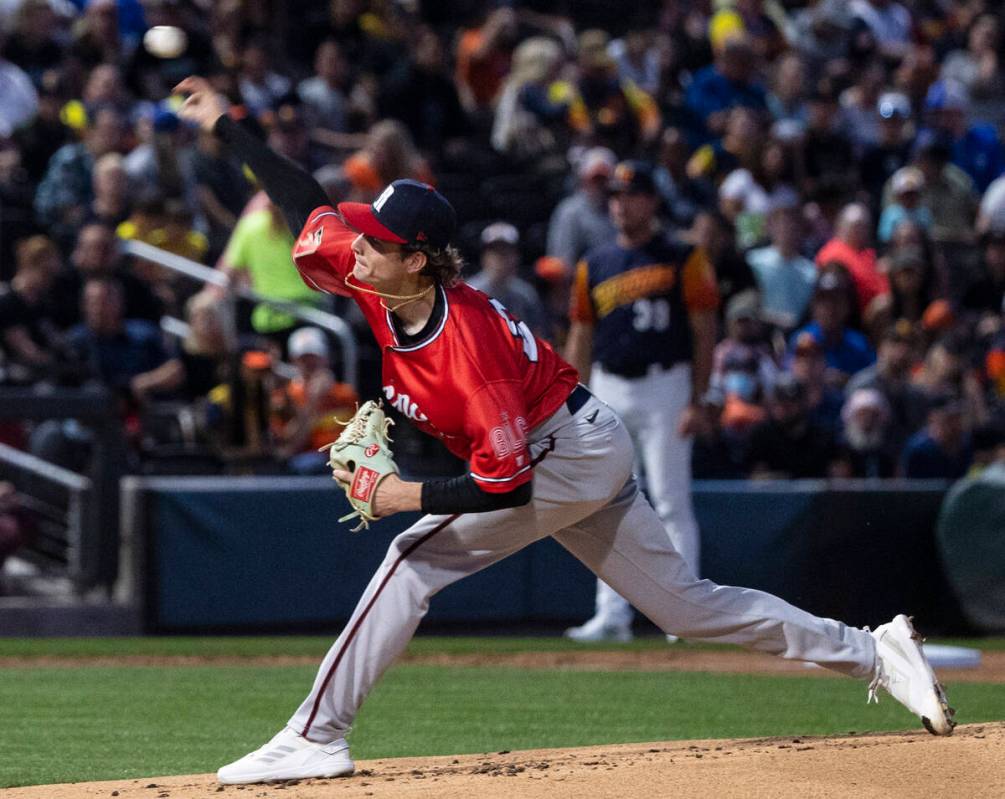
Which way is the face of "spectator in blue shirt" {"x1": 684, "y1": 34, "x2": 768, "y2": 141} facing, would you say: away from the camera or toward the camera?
toward the camera

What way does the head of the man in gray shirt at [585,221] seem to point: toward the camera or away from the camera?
toward the camera

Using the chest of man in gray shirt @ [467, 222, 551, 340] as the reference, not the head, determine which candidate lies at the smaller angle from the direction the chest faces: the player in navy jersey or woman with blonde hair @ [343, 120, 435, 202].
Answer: the player in navy jersey

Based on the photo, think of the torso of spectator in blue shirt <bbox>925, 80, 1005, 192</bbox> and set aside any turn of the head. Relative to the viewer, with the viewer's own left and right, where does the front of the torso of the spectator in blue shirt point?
facing the viewer and to the left of the viewer

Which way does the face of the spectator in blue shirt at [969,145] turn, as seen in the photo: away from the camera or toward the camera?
toward the camera

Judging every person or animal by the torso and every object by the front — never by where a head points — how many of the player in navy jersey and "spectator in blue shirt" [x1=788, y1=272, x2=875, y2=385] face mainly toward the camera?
2

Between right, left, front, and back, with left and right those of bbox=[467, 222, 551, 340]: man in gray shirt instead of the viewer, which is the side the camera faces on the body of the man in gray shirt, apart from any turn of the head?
front

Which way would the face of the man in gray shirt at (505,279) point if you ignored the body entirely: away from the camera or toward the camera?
toward the camera

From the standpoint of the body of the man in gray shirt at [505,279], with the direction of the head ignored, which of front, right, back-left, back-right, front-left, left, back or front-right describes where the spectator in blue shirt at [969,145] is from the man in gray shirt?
back-left

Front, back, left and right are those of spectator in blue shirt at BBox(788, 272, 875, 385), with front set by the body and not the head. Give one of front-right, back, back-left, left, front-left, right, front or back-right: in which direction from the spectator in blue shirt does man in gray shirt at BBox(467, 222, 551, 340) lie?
front-right

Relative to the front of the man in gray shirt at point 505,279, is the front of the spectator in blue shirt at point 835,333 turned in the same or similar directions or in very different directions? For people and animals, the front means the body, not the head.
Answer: same or similar directions

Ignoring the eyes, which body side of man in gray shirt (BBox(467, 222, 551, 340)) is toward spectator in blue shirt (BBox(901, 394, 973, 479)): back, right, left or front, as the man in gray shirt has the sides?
left

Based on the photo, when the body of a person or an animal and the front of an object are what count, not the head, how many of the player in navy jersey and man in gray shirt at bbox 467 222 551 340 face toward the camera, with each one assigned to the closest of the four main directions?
2

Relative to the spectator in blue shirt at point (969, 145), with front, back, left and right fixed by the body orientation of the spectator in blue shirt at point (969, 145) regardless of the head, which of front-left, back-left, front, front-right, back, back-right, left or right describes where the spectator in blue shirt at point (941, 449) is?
front-left
